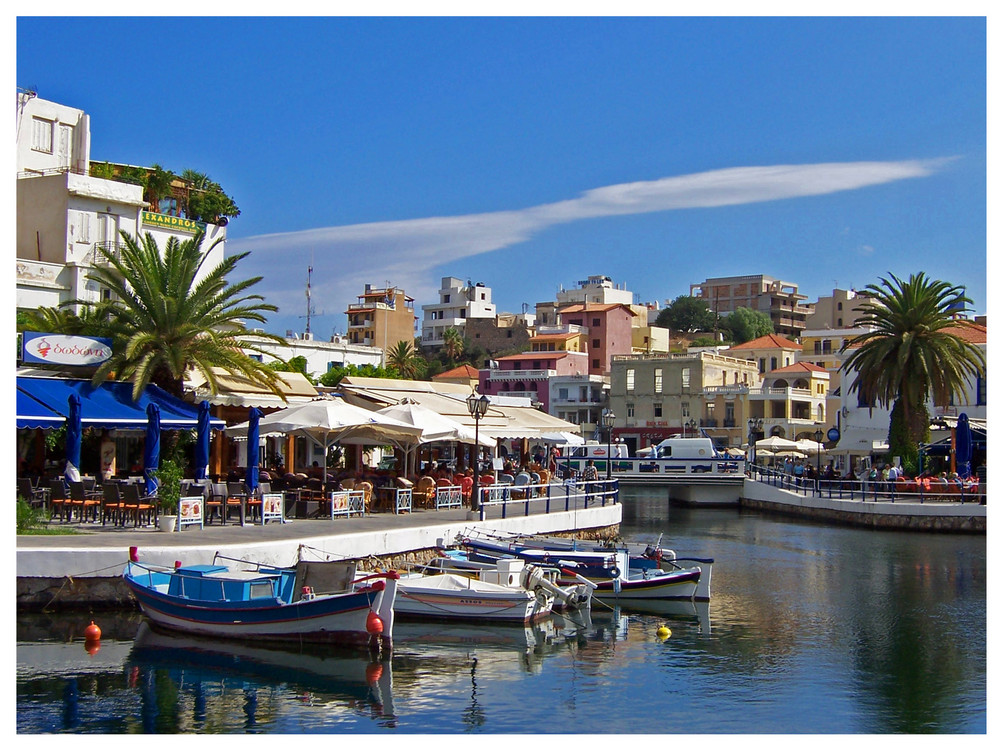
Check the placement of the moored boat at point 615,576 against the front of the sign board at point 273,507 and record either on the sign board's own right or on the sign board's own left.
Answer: on the sign board's own left

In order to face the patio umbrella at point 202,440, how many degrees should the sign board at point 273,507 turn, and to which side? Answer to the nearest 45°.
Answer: approximately 135° to its right

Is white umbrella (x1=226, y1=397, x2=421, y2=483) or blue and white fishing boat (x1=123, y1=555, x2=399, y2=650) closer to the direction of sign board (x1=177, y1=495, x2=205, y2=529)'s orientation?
the blue and white fishing boat

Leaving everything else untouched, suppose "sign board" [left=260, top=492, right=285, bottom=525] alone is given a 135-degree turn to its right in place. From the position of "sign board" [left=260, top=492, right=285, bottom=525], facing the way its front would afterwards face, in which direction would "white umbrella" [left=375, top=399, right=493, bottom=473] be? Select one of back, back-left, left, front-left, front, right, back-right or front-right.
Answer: right

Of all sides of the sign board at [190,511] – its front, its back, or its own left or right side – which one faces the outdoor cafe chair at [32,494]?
right

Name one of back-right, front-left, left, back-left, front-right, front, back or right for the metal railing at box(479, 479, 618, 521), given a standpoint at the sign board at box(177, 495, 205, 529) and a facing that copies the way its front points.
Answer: back-left

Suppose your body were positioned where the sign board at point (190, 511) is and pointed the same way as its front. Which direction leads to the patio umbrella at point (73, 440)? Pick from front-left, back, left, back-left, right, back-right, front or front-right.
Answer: back-right

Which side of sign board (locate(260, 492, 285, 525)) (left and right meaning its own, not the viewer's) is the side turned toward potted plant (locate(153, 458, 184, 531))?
right

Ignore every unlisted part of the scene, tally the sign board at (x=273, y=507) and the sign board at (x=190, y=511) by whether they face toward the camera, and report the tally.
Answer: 2

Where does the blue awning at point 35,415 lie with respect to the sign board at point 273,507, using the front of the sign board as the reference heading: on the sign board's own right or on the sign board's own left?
on the sign board's own right

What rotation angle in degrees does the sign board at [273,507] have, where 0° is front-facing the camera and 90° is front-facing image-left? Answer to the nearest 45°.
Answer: approximately 0°

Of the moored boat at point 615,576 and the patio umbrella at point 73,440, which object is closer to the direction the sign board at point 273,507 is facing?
the moored boat

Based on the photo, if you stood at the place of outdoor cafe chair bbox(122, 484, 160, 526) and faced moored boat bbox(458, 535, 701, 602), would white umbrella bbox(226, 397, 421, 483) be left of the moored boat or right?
left

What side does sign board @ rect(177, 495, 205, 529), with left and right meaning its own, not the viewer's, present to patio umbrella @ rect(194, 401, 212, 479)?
back

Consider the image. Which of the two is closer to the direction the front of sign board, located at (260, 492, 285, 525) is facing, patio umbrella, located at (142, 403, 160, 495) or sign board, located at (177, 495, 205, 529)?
the sign board

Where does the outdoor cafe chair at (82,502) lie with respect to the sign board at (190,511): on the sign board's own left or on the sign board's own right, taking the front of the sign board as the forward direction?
on the sign board's own right

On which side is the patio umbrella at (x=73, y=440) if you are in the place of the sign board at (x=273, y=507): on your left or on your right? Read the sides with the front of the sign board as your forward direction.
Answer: on your right
